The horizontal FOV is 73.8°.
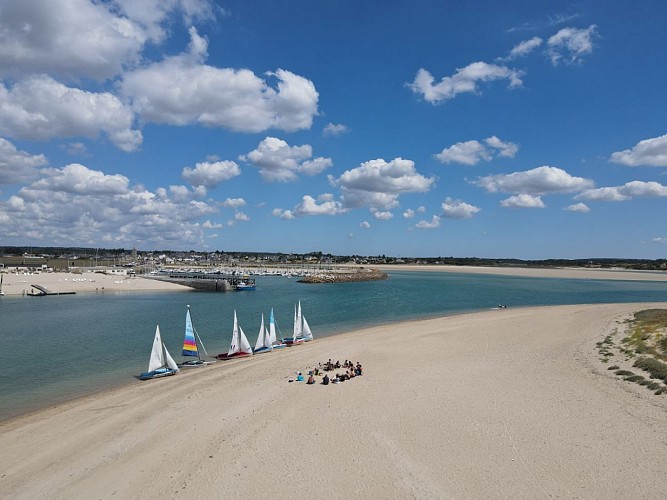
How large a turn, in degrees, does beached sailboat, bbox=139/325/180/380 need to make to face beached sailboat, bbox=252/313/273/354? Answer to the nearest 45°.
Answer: approximately 45° to its left

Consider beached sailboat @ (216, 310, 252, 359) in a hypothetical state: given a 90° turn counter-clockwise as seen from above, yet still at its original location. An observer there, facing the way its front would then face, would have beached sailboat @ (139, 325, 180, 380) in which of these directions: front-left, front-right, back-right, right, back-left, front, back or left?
back-left

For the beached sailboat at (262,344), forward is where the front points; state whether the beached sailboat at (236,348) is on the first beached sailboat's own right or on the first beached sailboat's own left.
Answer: on the first beached sailboat's own right
